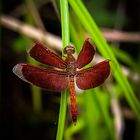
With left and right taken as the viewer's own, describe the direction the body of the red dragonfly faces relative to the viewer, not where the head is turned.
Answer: facing away from the viewer
